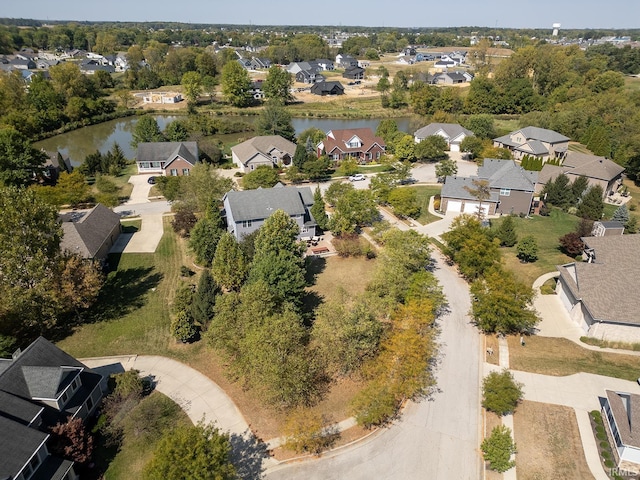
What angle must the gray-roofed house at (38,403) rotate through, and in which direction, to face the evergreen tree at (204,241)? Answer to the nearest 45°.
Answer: approximately 90° to its left

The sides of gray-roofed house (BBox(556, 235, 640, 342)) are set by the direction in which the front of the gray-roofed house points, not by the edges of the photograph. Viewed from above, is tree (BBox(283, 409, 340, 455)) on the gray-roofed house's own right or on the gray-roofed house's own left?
on the gray-roofed house's own left

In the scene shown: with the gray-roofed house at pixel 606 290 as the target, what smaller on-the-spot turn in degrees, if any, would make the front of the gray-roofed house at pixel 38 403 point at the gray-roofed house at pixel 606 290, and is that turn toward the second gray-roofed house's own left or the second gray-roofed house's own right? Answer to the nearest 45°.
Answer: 0° — it already faces it

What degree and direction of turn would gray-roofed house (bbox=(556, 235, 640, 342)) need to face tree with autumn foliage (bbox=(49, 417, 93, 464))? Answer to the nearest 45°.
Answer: approximately 45° to its left

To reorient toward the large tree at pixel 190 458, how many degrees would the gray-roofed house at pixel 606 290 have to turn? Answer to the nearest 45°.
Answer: approximately 45° to its left

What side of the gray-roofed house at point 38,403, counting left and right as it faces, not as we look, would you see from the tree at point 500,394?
front

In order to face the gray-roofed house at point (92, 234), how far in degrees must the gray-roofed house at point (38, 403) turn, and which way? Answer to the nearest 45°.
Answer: approximately 90° to its left

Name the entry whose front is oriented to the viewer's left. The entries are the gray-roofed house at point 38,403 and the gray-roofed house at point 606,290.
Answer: the gray-roofed house at point 606,290

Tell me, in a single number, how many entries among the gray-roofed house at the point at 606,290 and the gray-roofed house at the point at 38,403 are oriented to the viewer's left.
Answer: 1

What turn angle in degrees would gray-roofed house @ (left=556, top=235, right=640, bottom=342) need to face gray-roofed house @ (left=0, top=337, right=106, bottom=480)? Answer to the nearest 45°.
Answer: approximately 45° to its left

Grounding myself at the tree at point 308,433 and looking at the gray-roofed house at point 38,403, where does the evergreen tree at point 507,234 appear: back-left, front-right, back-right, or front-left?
back-right

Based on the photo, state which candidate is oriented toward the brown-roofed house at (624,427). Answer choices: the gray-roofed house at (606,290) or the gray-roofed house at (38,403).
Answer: the gray-roofed house at (38,403)

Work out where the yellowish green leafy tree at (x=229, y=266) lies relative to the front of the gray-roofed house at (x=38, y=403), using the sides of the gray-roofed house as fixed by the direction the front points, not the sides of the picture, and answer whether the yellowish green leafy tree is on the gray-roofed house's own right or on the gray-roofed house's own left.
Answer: on the gray-roofed house's own left

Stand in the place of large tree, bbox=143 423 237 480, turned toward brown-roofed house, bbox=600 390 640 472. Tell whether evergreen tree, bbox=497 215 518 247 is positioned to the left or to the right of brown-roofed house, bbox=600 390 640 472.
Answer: left

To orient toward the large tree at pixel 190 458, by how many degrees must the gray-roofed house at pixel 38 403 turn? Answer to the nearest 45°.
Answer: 0° — it already faces it

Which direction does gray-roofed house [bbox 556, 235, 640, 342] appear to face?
to the viewer's left
